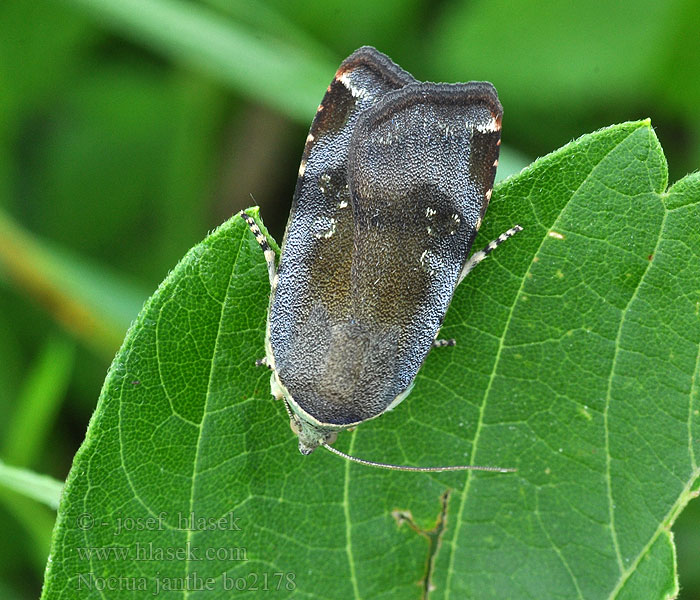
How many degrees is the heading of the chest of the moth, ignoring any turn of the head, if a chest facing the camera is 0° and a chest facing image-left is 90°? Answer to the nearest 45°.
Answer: approximately 0°
